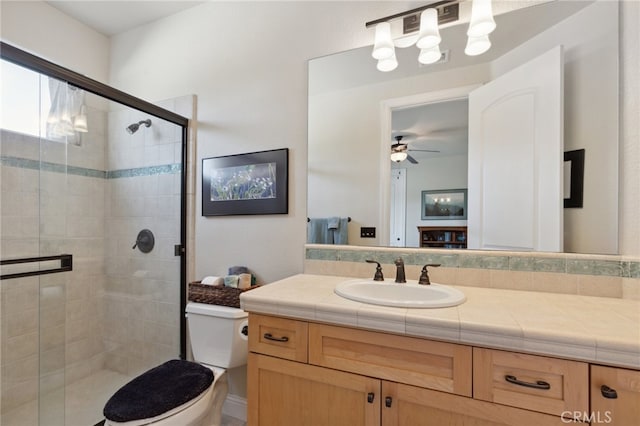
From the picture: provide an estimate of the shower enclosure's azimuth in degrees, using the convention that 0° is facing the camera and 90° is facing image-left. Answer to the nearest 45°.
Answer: approximately 315°

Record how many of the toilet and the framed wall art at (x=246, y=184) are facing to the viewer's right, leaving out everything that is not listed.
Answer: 0

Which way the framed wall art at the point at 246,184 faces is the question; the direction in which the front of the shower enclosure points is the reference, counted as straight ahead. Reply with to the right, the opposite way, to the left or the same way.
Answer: to the right

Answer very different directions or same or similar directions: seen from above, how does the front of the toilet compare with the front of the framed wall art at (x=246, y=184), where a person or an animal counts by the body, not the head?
same or similar directions

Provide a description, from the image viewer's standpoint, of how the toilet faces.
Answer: facing the viewer and to the left of the viewer

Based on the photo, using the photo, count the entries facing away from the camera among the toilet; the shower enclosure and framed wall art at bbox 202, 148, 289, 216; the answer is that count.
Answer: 0

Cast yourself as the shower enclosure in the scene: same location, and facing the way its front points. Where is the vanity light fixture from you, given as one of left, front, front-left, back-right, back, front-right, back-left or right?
front

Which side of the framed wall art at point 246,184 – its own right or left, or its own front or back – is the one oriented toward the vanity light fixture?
left

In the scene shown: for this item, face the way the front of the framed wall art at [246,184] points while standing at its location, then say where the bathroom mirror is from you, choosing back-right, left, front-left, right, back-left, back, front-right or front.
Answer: left

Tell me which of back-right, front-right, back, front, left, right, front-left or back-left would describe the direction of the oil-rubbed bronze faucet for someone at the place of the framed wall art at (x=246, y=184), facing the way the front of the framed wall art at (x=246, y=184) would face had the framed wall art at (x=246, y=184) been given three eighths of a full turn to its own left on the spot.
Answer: front-right

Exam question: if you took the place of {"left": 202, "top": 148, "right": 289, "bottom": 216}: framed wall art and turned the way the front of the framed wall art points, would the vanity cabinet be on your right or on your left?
on your left

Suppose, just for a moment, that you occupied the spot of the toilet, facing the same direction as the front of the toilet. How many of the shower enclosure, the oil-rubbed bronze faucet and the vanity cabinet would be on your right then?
1

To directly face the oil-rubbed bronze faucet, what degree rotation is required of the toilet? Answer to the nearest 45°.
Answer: approximately 90° to its left
